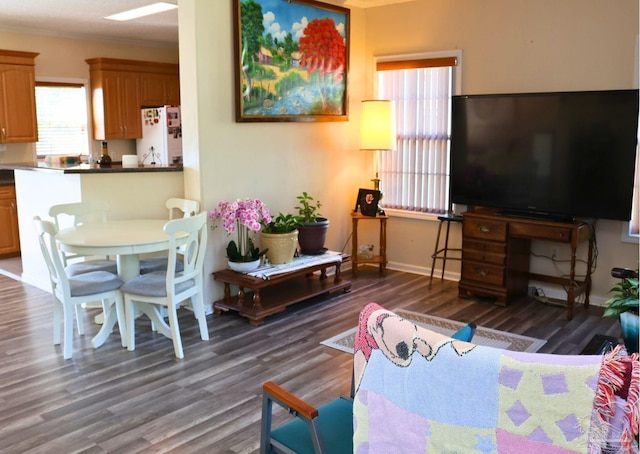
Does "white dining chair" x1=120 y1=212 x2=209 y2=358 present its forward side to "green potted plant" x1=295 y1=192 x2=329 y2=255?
no

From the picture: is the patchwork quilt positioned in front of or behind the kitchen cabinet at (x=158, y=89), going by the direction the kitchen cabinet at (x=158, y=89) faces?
in front

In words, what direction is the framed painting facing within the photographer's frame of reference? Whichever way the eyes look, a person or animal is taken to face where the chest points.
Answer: facing the viewer and to the right of the viewer

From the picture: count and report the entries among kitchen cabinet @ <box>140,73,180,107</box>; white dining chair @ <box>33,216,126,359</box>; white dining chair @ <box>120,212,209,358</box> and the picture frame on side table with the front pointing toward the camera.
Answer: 2

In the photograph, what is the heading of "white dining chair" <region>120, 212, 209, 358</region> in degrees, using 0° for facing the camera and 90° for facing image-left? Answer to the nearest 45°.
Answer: approximately 135°

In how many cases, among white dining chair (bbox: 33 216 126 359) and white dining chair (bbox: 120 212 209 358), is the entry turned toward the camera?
0

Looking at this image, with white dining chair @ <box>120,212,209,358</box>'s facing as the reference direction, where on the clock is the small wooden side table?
The small wooden side table is roughly at 3 o'clock from the white dining chair.

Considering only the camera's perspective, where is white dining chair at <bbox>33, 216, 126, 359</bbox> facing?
facing away from the viewer and to the right of the viewer

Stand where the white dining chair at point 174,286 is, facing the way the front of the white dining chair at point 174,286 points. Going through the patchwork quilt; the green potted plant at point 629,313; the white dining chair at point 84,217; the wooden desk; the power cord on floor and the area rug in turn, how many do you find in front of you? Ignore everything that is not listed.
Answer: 1

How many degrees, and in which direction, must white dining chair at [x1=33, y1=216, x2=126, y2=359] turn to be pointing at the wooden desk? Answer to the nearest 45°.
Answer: approximately 45° to its right

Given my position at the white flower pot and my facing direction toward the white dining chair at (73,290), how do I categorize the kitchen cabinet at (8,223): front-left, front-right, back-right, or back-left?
front-right

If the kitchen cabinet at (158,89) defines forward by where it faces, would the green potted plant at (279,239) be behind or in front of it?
in front

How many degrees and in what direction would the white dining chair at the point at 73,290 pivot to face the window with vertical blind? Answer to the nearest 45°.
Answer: approximately 45° to its right

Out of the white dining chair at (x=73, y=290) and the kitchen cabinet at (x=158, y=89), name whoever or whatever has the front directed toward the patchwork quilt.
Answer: the kitchen cabinet

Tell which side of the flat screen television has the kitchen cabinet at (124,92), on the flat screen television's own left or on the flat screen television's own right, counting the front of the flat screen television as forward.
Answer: on the flat screen television's own right

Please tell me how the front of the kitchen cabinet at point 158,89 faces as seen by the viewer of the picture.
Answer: facing the viewer

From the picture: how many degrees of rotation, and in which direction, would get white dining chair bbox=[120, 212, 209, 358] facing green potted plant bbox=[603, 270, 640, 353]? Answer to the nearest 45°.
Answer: approximately 180°

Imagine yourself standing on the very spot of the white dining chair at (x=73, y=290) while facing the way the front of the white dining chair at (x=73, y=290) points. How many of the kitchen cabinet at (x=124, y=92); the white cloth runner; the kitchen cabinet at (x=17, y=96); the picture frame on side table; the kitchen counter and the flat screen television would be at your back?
0

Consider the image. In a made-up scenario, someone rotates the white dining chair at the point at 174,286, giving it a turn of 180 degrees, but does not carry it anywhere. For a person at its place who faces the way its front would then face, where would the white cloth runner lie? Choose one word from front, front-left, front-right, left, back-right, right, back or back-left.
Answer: left
